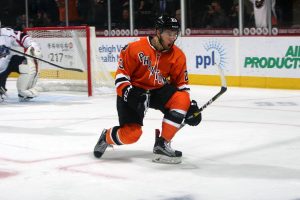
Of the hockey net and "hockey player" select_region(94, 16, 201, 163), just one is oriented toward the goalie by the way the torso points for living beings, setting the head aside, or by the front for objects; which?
the hockey net

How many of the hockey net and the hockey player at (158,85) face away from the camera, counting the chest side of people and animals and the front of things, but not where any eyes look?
0

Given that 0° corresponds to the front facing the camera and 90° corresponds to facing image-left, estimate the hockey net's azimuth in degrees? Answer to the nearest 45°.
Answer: approximately 45°

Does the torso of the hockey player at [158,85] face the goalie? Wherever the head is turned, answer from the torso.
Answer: no

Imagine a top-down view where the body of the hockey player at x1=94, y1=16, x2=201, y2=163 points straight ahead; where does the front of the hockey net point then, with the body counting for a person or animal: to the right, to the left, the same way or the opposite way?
to the right

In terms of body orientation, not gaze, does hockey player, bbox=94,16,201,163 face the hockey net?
no

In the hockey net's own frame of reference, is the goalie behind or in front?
in front
